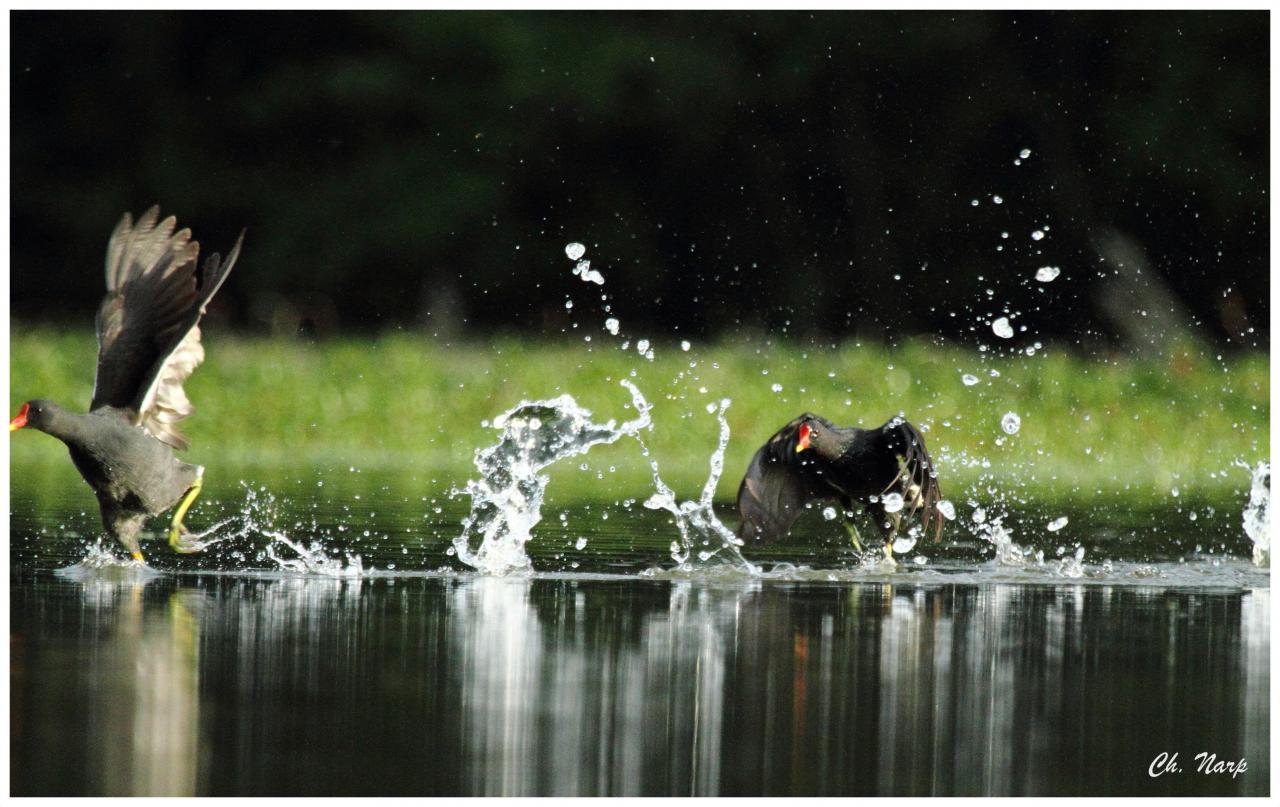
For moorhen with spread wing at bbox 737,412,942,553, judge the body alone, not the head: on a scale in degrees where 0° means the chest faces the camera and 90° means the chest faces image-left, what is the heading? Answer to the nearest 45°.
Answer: approximately 45°

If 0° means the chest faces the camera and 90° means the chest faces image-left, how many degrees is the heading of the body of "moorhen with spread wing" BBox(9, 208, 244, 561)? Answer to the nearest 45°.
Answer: approximately 90°

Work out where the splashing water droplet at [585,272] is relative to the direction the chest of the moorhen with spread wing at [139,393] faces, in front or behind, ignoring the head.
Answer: behind

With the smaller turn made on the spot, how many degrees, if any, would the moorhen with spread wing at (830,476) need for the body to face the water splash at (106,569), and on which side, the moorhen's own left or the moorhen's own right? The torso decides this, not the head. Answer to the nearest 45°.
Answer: approximately 45° to the moorhen's own right

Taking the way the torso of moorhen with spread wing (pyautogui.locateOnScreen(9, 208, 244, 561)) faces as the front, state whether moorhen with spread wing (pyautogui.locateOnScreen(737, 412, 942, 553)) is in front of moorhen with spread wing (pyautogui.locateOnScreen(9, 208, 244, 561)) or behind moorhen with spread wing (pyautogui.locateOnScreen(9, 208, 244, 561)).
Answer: behind

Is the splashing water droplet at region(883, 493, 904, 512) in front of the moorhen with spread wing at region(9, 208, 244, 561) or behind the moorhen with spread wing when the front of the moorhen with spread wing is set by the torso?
behind

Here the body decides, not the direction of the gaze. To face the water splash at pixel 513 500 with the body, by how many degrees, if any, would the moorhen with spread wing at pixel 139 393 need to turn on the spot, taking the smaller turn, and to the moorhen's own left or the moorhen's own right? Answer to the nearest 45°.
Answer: approximately 180°

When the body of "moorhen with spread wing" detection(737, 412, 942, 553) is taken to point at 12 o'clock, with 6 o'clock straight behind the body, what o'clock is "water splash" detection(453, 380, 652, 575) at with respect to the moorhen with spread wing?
The water splash is roughly at 2 o'clock from the moorhen with spread wing.
